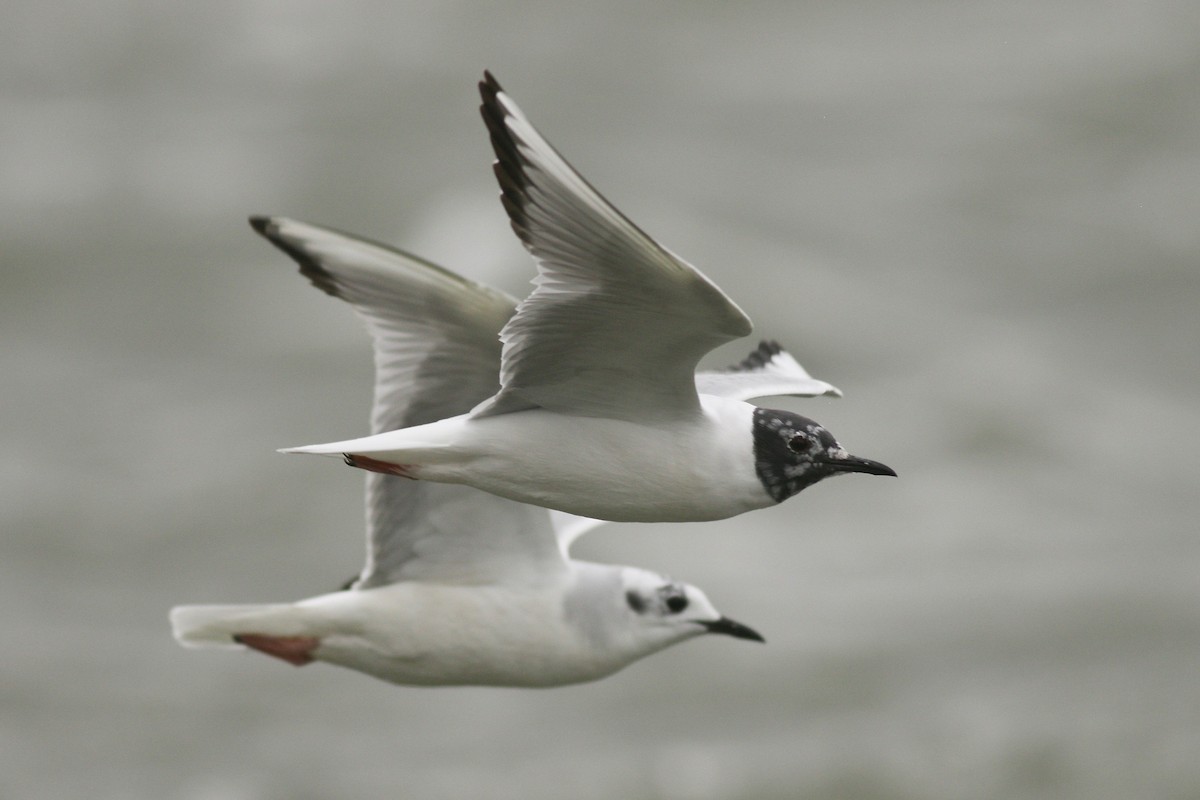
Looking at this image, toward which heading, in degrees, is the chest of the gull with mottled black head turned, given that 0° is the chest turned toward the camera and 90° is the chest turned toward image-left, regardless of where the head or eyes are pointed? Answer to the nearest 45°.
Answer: approximately 270°

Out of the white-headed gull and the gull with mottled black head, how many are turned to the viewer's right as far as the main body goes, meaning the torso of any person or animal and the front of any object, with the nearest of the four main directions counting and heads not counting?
2

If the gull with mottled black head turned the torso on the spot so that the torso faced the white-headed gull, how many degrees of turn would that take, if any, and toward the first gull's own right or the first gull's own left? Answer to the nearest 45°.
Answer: approximately 90° to the first gull's own left

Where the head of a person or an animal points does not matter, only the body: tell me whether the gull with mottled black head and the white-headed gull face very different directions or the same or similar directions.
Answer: same or similar directions

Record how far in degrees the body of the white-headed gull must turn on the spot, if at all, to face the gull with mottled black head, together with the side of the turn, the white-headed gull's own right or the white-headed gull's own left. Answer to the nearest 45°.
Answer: approximately 90° to the white-headed gull's own right

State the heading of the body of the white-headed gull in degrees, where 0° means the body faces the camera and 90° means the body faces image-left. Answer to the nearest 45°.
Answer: approximately 270°
